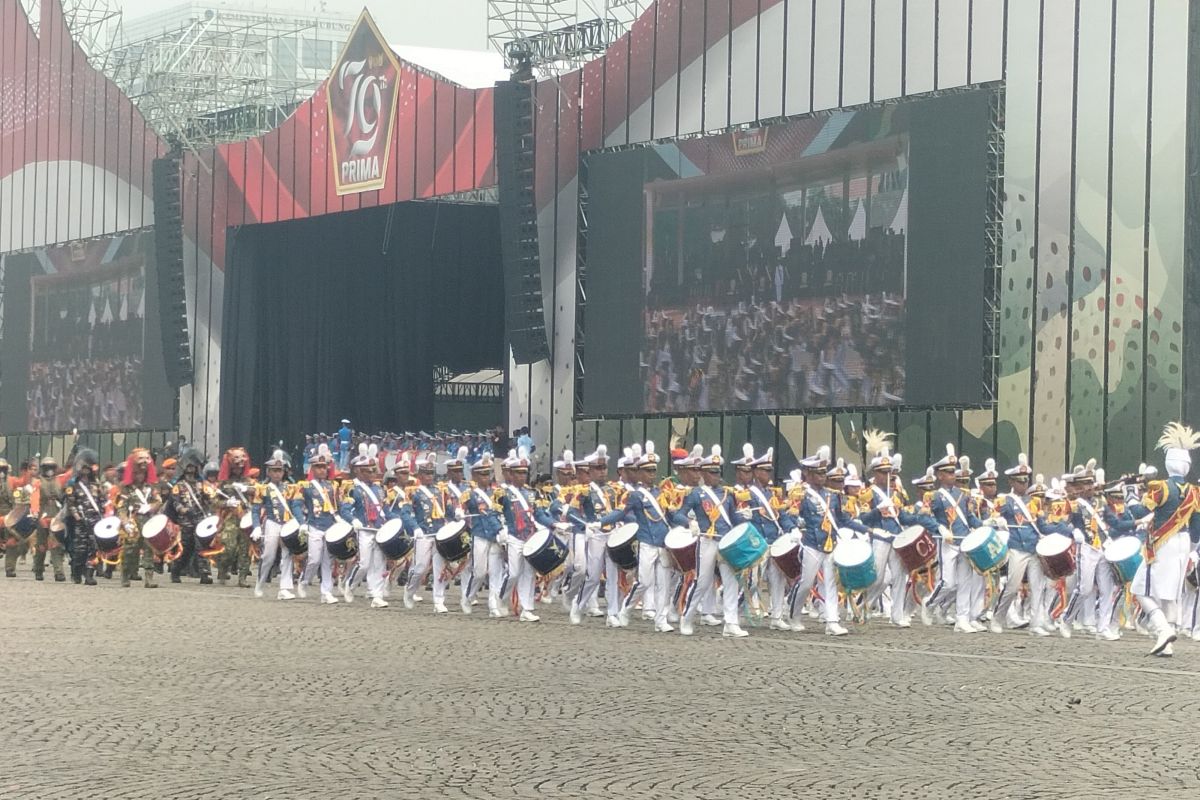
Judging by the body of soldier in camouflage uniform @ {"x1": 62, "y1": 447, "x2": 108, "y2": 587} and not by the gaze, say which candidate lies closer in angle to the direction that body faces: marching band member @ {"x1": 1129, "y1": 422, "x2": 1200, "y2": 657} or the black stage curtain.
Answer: the marching band member

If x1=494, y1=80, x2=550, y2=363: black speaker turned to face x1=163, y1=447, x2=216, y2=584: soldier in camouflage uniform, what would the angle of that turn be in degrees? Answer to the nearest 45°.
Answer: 0° — it already faces them
